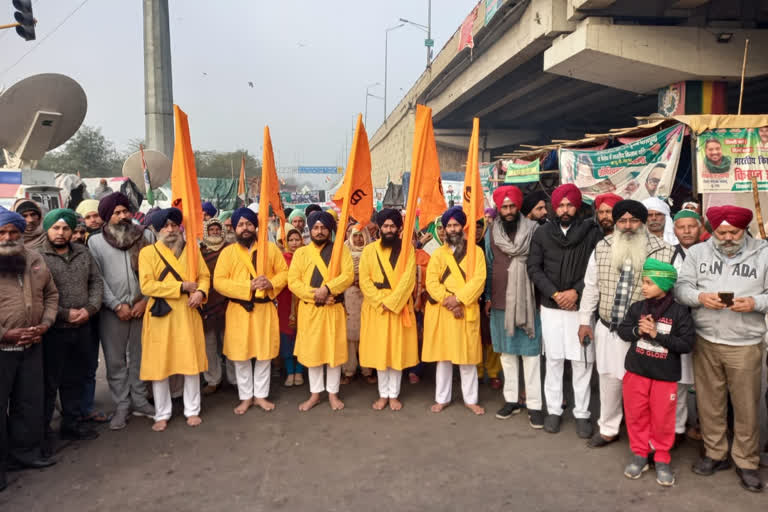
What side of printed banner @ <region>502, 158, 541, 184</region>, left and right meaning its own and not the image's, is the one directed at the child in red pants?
front

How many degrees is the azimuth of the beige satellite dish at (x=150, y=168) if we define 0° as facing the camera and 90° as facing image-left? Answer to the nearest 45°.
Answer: approximately 0°

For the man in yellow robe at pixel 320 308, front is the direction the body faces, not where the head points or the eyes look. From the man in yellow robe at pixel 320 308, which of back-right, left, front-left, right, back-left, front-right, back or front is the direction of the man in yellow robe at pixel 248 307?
right

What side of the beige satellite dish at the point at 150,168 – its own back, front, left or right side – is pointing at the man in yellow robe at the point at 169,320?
front

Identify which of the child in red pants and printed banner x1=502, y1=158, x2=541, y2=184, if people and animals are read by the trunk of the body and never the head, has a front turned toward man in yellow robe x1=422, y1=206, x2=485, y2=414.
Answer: the printed banner

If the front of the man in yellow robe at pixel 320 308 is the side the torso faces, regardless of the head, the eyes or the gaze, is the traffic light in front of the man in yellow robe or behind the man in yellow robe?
behind

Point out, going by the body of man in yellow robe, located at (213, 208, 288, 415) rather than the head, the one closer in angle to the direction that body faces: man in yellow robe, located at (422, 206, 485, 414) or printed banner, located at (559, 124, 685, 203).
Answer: the man in yellow robe
